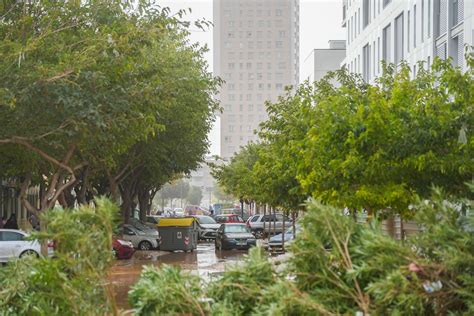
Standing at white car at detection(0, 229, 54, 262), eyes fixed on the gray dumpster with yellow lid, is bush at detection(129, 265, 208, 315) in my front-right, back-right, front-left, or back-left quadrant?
back-right

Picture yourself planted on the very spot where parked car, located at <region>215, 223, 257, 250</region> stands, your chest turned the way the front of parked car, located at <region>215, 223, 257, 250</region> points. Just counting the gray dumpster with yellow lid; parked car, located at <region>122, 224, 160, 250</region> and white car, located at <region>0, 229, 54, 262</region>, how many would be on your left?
0

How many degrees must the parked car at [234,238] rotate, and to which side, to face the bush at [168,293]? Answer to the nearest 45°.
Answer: approximately 45° to its right

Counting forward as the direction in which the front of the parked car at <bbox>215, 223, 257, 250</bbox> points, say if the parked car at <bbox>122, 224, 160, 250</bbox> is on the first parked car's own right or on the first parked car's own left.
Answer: on the first parked car's own right

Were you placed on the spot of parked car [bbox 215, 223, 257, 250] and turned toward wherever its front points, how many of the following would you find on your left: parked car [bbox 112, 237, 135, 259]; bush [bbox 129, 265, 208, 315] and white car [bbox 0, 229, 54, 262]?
0

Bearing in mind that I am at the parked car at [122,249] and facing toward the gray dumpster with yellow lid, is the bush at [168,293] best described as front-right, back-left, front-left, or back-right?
back-right

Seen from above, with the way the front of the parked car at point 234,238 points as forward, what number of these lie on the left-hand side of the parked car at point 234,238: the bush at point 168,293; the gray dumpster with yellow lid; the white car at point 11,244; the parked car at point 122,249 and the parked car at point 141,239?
0

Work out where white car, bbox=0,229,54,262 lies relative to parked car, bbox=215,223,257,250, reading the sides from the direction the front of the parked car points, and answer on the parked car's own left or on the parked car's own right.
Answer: on the parked car's own right

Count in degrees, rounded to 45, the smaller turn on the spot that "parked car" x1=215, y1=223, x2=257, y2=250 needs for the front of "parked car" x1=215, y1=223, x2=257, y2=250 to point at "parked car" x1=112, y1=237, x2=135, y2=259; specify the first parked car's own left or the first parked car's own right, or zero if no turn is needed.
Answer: approximately 90° to the first parked car's own right

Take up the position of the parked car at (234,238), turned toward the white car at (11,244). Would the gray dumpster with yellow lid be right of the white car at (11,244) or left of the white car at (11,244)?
right

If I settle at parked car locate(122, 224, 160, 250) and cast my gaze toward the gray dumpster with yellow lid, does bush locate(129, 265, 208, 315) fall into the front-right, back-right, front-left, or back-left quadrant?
front-right

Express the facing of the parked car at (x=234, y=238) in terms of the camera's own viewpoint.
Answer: facing the viewer and to the right of the viewer
